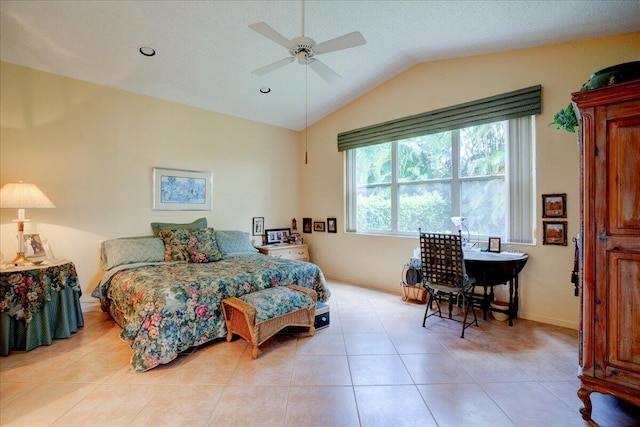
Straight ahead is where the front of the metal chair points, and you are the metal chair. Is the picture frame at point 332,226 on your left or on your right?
on your left

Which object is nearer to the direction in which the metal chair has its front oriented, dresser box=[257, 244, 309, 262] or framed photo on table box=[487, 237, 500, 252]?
the framed photo on table

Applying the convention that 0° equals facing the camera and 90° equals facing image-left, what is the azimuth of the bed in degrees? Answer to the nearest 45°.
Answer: approximately 315°

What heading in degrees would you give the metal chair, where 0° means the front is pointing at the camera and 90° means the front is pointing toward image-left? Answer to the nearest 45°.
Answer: approximately 225°

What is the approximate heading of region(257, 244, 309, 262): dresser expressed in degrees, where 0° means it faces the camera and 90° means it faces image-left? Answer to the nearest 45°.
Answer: approximately 315°

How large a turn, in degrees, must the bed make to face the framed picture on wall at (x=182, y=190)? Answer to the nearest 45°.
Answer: approximately 135° to its left

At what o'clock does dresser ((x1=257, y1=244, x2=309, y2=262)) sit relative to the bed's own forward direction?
The dresser is roughly at 9 o'clock from the bed.
